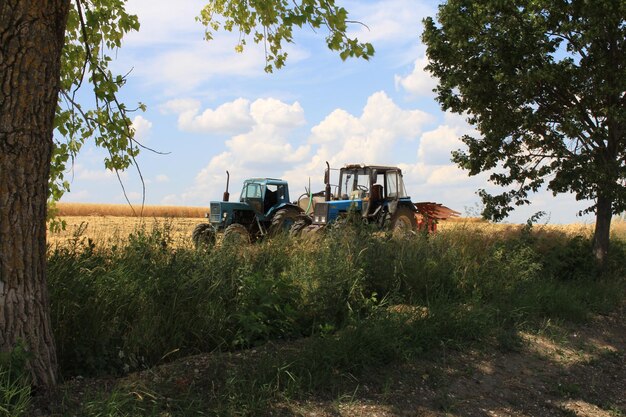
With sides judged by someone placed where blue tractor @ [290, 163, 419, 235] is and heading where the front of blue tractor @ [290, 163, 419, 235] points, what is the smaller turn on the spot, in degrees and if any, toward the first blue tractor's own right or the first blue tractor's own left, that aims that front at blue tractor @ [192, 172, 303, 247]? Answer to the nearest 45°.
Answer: approximately 45° to the first blue tractor's own right

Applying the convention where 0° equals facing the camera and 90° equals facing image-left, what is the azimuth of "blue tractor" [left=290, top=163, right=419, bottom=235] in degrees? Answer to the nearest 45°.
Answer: approximately 45°

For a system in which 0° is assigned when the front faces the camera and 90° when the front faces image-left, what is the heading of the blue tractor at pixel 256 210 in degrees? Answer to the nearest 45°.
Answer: approximately 45°

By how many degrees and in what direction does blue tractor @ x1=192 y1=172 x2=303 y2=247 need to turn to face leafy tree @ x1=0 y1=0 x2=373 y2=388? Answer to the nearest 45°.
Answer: approximately 45° to its left

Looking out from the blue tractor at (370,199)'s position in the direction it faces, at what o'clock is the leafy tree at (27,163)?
The leafy tree is roughly at 11 o'clock from the blue tractor.

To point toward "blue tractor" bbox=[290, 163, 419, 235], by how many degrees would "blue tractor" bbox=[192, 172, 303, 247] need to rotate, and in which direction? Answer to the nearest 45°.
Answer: approximately 135° to its left

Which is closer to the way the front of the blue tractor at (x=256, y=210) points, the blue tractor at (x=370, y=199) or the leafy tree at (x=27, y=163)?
the leafy tree
